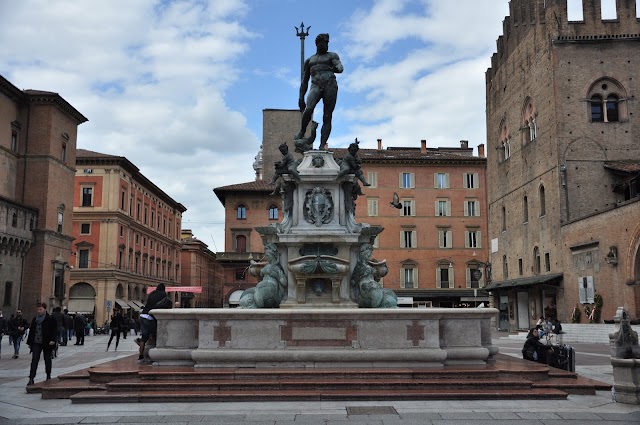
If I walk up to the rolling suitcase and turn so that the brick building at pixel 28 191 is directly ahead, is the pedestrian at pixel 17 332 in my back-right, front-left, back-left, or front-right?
front-left

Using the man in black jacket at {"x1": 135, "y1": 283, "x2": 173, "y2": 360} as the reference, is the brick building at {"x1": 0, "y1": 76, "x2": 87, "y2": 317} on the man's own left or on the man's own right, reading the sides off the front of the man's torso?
on the man's own left

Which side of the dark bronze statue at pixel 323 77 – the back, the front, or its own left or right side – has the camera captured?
front

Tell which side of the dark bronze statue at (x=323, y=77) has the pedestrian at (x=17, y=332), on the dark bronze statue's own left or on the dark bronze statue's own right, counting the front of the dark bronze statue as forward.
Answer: on the dark bronze statue's own right

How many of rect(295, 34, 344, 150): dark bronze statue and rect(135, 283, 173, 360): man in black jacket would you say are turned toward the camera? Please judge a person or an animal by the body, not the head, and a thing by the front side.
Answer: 1
